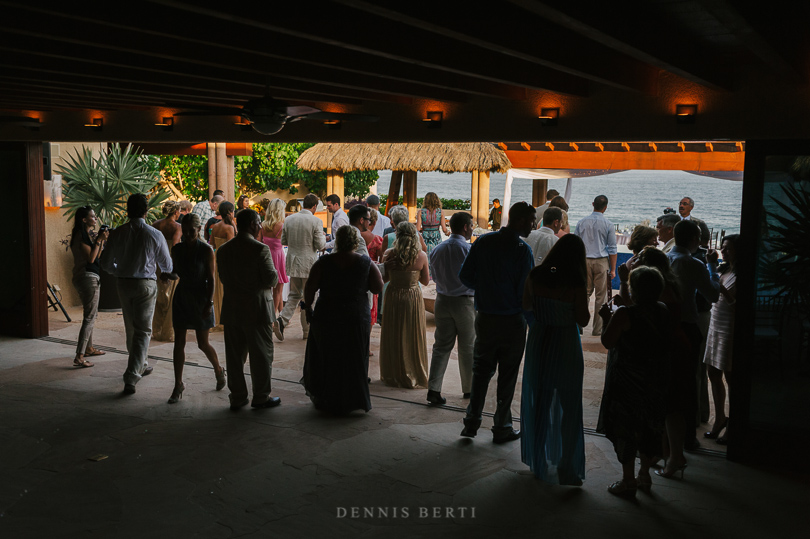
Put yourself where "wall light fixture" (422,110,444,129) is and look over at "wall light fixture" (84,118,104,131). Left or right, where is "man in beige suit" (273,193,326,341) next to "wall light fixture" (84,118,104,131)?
right

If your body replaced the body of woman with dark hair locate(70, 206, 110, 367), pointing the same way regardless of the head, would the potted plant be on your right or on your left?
on your left

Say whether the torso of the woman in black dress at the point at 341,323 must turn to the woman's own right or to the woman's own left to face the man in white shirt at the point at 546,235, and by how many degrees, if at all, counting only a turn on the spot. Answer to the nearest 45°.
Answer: approximately 45° to the woman's own right

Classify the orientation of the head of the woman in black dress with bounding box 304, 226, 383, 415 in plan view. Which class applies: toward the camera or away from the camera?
away from the camera

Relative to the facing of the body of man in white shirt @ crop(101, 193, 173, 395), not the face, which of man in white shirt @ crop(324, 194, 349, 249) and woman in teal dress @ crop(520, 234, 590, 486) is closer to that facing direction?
the man in white shirt

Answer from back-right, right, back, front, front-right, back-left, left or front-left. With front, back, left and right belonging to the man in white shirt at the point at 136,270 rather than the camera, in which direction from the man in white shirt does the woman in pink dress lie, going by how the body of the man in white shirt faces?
front-right

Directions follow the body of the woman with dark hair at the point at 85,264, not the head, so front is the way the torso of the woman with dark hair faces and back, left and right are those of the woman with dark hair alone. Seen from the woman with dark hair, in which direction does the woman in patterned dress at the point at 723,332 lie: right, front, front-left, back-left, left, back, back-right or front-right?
front-right

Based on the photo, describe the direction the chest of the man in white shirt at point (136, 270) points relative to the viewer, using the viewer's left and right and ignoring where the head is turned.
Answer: facing away from the viewer

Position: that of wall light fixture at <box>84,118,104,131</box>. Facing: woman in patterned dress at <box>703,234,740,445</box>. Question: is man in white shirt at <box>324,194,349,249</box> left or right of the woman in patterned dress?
left

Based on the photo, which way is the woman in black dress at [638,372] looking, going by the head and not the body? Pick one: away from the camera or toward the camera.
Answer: away from the camera

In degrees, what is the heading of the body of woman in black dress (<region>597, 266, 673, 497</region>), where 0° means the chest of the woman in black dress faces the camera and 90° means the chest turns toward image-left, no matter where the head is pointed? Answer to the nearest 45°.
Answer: approximately 135°

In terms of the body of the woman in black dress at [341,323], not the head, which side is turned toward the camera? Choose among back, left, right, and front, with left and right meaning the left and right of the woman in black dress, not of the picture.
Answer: back

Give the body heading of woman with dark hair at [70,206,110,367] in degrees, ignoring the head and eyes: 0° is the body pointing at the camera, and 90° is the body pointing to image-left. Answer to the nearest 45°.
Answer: approximately 270°

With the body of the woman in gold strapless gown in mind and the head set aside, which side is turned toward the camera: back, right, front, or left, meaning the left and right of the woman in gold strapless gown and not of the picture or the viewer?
back

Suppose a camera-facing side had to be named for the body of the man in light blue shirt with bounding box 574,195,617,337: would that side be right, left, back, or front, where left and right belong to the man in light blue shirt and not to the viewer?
back
